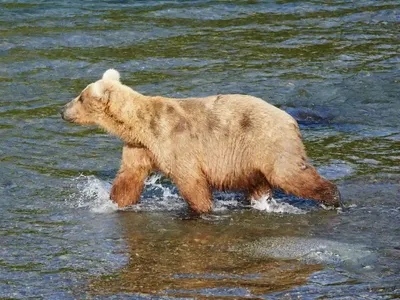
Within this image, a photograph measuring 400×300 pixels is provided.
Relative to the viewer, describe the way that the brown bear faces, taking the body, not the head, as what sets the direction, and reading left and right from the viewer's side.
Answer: facing to the left of the viewer
